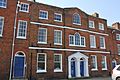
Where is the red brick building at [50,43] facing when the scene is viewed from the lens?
facing the viewer and to the right of the viewer
